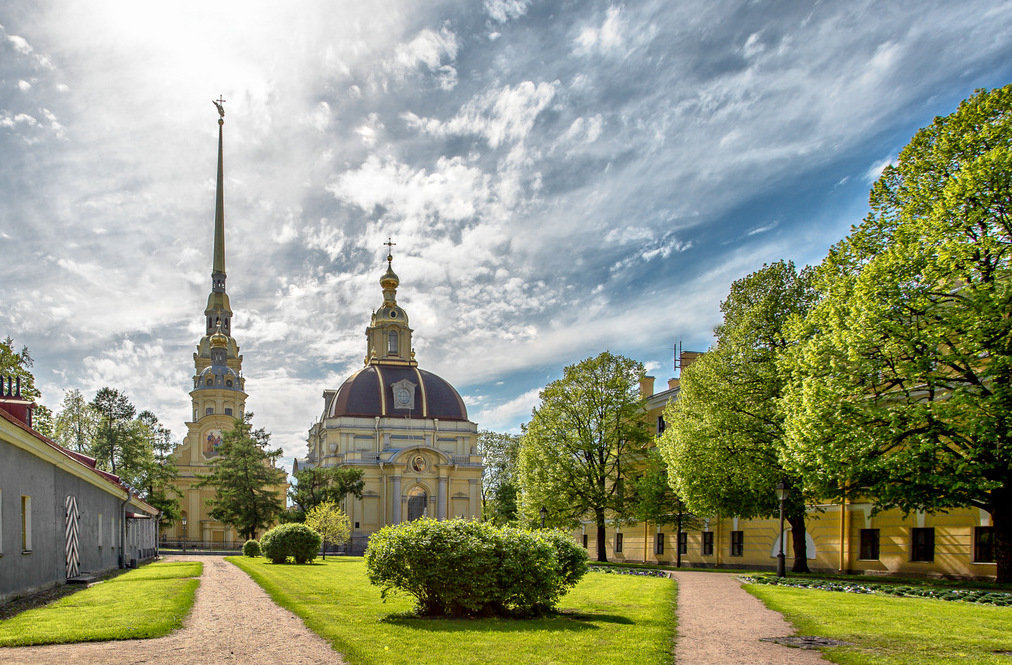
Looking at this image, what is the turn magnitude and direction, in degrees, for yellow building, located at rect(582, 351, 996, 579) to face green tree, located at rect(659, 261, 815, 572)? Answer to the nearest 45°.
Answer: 0° — it already faces it

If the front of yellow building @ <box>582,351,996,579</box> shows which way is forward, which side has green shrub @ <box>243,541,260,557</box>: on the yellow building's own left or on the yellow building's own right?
on the yellow building's own right

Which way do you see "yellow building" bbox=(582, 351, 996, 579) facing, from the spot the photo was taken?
facing the viewer and to the left of the viewer

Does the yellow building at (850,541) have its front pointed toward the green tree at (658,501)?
no

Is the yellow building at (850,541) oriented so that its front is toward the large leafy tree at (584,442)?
no
